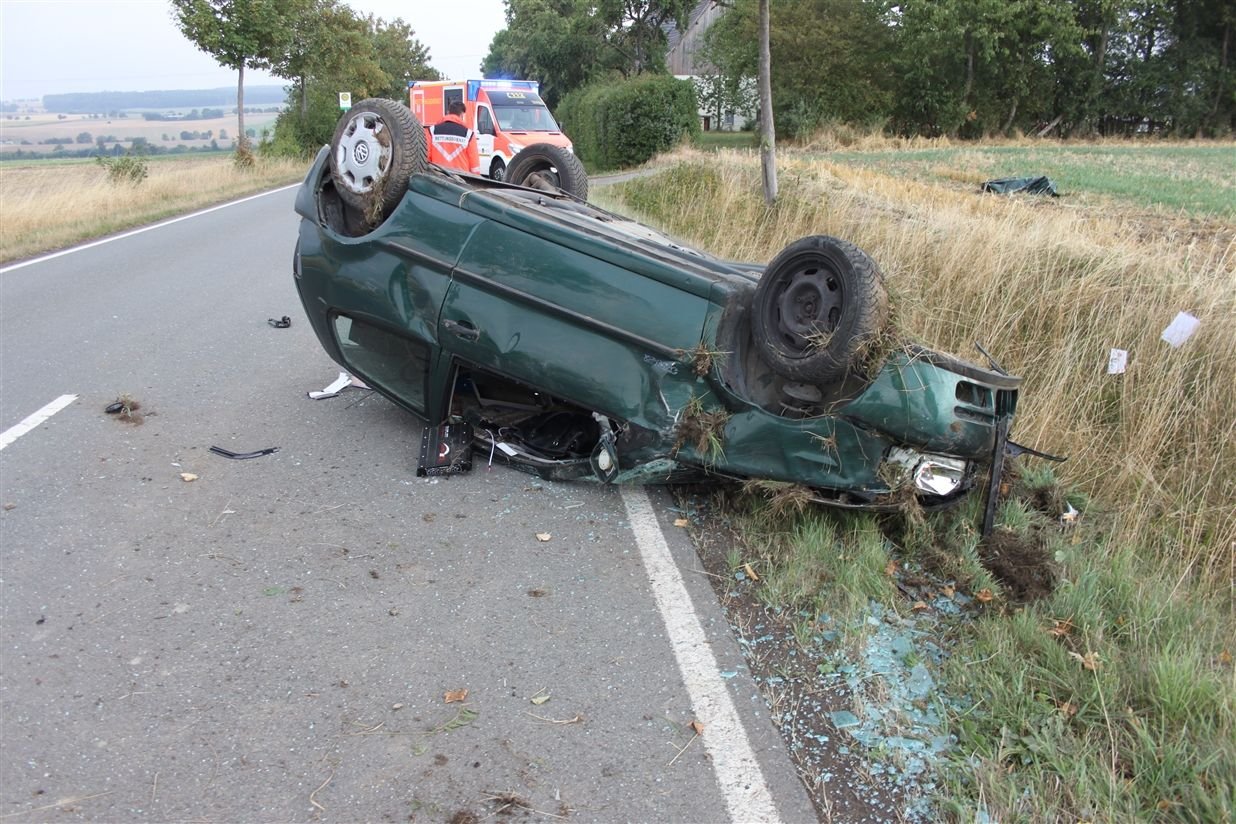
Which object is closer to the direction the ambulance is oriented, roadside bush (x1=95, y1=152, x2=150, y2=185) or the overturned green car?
the overturned green car

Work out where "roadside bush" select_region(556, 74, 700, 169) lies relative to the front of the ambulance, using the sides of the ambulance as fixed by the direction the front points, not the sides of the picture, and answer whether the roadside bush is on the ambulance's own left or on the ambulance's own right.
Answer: on the ambulance's own left

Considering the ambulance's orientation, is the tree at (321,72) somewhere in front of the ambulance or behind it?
behind

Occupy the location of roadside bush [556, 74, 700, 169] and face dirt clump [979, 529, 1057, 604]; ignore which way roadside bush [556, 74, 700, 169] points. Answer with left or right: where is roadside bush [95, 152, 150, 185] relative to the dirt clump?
right

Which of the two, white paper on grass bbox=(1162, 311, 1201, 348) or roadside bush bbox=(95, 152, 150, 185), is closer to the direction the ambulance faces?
the white paper on grass

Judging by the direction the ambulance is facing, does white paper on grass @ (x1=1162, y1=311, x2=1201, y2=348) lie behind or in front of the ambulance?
in front

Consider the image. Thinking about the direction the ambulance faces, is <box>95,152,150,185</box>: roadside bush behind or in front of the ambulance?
behind

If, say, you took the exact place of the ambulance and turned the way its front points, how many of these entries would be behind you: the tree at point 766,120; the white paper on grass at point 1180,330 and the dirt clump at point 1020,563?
0

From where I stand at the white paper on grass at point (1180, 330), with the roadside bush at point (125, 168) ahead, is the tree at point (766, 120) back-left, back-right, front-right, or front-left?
front-right

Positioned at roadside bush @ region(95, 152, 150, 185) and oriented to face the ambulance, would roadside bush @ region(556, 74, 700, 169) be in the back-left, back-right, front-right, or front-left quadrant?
front-left

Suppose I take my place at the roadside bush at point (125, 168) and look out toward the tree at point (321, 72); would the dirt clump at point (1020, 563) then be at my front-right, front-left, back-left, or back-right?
back-right

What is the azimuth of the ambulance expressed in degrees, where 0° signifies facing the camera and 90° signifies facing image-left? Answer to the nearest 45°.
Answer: approximately 315°

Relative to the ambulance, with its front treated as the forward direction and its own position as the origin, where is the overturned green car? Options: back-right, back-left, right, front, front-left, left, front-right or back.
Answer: front-right
